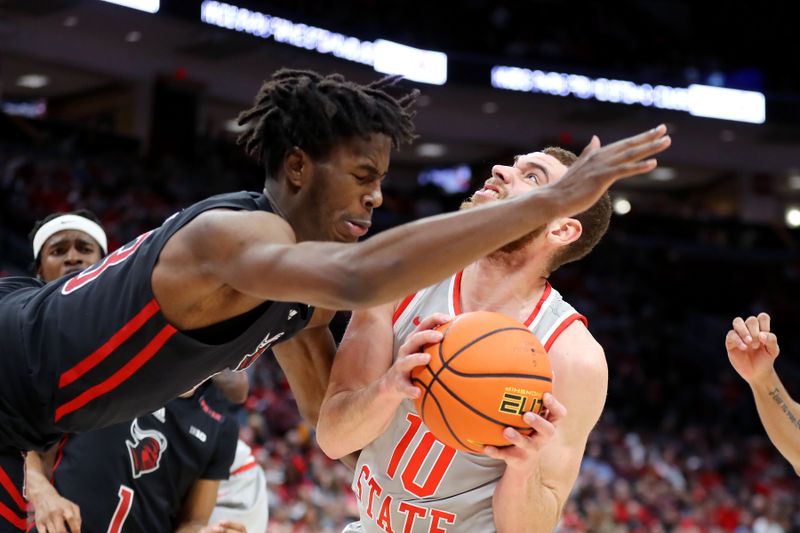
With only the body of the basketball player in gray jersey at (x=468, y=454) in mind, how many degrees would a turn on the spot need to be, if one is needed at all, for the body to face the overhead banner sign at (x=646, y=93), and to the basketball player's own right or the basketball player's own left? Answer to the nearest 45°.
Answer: approximately 135° to the basketball player's own right

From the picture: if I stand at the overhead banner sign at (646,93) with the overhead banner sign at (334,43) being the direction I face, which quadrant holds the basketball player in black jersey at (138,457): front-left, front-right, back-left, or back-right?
front-left

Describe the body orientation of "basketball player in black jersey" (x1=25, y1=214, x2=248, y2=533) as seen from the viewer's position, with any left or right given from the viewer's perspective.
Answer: facing the viewer

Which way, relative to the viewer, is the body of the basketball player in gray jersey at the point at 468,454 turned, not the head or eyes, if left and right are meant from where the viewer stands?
facing the viewer and to the left of the viewer

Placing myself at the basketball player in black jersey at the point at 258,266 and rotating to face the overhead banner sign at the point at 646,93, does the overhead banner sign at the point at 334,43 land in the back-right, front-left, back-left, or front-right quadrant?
front-left

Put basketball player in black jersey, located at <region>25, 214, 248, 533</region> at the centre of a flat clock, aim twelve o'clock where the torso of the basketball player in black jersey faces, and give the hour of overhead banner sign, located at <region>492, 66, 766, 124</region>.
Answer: The overhead banner sign is roughly at 7 o'clock from the basketball player in black jersey.

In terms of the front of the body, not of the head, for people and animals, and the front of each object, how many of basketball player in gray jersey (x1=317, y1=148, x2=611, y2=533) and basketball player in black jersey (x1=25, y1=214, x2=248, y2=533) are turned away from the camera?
0

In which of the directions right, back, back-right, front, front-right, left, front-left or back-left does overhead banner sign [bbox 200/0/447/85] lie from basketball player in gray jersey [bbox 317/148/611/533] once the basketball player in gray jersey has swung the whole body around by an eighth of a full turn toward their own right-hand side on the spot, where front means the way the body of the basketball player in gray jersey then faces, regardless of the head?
right

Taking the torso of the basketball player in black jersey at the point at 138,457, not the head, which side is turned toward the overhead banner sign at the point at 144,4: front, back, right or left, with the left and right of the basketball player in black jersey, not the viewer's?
back

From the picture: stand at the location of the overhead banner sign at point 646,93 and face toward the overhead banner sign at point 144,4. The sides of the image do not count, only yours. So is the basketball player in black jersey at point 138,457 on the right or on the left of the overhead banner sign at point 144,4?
left
